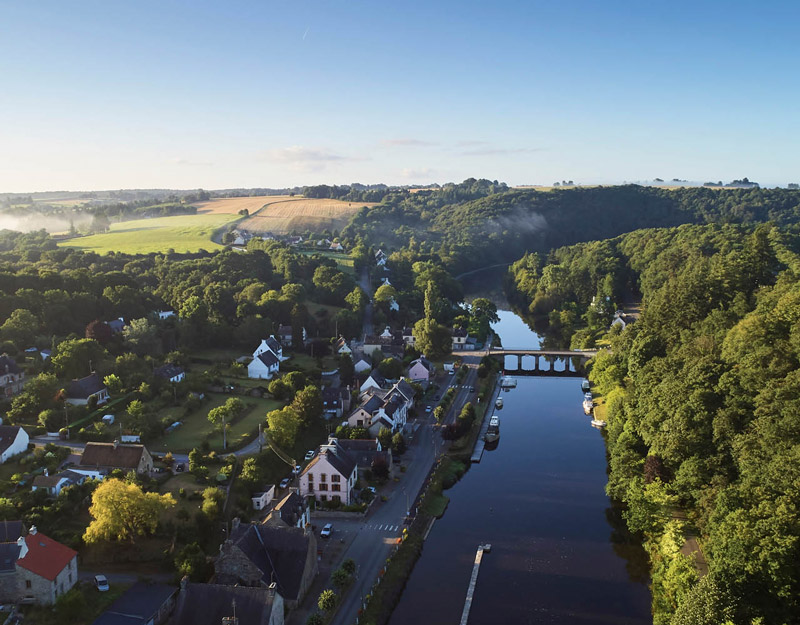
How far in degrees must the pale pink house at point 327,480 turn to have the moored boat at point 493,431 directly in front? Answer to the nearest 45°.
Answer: approximately 135° to its left

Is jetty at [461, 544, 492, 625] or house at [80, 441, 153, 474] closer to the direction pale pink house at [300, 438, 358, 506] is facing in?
the jetty

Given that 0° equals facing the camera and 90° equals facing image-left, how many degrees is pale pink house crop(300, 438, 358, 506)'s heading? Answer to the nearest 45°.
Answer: approximately 0°

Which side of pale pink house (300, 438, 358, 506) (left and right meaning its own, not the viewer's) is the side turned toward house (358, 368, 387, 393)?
back

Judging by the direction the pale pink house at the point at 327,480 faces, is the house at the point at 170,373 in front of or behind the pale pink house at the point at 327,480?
behind

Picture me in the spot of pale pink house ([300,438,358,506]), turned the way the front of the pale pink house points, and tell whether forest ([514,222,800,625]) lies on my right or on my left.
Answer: on my left

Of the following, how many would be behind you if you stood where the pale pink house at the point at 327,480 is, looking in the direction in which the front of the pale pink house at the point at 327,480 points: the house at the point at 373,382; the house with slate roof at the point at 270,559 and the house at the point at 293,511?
1

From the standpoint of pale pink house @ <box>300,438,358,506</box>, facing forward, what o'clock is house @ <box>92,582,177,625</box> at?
The house is roughly at 1 o'clock from the pale pink house.

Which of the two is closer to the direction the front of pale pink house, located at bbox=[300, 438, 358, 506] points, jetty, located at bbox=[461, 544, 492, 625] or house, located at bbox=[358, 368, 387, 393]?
the jetty

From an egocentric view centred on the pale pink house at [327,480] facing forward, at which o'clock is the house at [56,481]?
The house is roughly at 3 o'clock from the pale pink house.

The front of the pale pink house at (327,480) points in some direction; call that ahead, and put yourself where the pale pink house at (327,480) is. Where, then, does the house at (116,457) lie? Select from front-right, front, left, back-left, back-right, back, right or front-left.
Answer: right

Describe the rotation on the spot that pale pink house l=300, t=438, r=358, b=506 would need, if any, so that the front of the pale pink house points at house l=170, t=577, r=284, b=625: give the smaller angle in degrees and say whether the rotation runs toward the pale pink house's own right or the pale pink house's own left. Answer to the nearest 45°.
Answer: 0° — it already faces it

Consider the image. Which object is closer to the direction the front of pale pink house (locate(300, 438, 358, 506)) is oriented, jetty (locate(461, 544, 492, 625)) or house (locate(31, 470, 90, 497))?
the jetty

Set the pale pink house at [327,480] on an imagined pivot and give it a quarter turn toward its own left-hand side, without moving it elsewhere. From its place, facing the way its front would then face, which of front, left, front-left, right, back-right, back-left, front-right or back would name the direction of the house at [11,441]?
back

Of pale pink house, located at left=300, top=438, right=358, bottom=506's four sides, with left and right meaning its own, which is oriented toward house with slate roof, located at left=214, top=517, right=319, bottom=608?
front

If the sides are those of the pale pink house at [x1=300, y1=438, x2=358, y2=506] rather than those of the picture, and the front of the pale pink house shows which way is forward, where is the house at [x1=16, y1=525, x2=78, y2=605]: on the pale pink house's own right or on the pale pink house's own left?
on the pale pink house's own right

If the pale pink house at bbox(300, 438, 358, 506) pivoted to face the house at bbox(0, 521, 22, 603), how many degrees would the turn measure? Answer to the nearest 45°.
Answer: approximately 45° to its right
